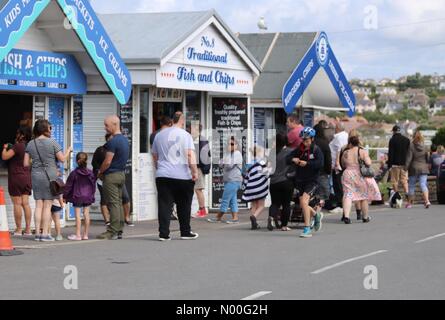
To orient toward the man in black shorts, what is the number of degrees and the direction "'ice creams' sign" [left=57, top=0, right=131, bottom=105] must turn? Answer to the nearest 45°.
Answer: approximately 45° to its left

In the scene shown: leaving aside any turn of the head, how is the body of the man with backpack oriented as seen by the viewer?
to the viewer's left

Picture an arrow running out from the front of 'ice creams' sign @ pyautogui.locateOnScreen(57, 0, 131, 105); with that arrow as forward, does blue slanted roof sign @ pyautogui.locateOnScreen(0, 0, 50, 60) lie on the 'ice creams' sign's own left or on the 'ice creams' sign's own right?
on the 'ice creams' sign's own right

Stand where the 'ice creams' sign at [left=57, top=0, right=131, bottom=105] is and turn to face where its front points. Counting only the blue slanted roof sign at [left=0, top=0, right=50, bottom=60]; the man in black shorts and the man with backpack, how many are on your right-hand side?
1

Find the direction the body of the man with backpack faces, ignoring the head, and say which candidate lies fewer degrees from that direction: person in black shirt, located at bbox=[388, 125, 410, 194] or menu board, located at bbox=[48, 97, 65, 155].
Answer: the menu board

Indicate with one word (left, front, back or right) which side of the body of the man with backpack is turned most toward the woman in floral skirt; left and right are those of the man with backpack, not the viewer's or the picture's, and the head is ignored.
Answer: back

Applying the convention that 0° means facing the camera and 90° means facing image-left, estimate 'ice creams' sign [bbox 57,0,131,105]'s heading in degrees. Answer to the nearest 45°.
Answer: approximately 315°
